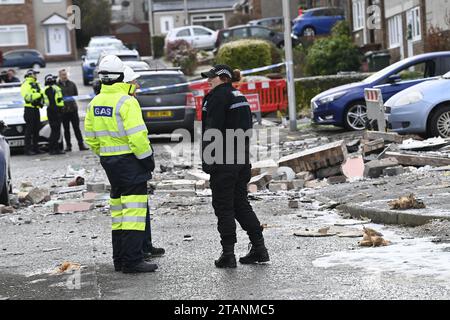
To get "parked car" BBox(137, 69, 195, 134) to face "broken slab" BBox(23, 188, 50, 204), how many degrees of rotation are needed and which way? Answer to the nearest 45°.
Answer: approximately 180°

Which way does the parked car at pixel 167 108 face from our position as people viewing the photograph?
facing away from the viewer

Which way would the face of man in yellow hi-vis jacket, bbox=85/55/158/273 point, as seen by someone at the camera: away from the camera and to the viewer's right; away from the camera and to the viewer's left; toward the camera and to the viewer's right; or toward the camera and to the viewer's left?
away from the camera and to the viewer's right

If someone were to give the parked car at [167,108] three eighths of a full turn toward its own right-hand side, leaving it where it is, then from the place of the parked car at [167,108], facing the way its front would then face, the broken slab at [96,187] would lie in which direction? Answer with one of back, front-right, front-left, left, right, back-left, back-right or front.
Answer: front-right

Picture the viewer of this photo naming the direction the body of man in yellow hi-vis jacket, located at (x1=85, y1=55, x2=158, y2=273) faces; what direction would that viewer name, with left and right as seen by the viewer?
facing away from the viewer and to the right of the viewer

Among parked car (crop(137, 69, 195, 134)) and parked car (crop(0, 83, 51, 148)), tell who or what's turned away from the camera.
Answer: parked car (crop(137, 69, 195, 134))
